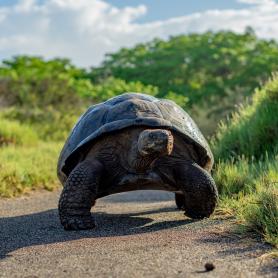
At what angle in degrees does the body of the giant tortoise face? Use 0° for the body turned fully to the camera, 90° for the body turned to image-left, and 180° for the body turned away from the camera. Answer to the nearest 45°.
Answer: approximately 0°
